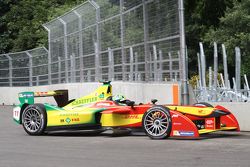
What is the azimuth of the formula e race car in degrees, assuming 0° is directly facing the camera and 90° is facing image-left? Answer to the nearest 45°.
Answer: approximately 315°

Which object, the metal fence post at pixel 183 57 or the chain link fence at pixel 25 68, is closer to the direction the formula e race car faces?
the metal fence post

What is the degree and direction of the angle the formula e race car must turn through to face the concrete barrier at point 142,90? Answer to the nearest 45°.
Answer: approximately 135° to its left

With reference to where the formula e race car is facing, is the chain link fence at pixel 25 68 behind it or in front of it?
behind

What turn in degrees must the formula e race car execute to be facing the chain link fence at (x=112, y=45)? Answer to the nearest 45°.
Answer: approximately 135° to its left

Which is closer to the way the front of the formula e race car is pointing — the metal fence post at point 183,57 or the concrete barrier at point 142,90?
the metal fence post

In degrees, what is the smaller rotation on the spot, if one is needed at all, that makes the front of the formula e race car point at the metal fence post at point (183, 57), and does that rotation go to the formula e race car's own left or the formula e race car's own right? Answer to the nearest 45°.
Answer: approximately 90° to the formula e race car's own left
